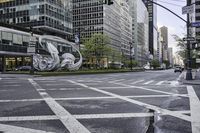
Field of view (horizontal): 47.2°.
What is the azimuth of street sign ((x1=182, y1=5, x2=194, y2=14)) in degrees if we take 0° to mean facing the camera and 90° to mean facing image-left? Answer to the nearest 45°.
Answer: approximately 0°
